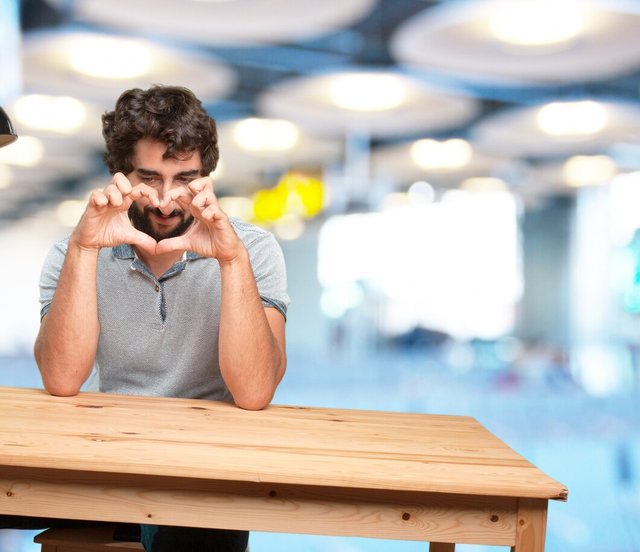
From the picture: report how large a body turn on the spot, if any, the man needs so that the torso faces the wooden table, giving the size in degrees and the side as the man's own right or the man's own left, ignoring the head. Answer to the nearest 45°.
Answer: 0° — they already face it

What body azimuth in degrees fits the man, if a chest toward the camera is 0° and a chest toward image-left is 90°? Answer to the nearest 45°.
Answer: approximately 0°
